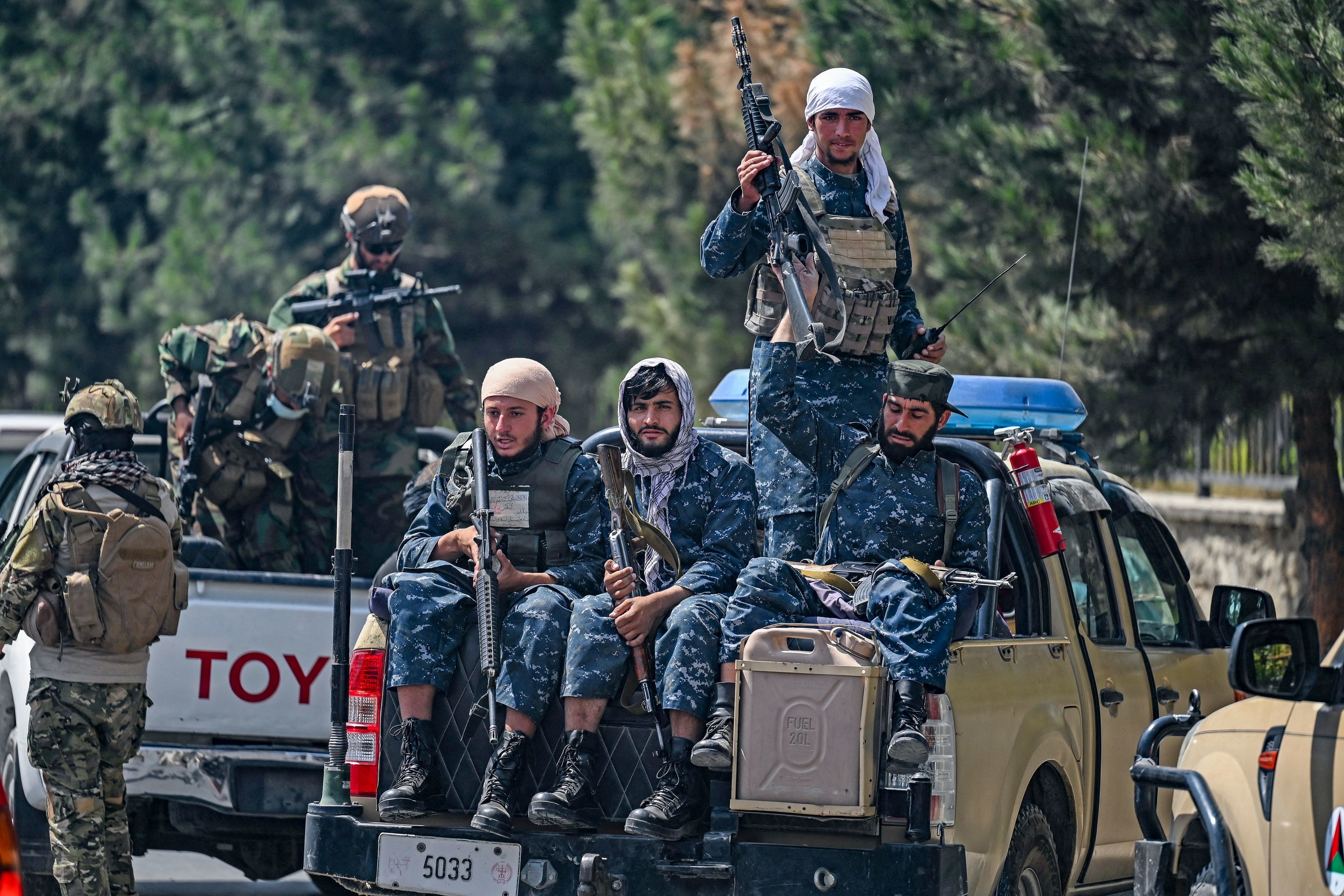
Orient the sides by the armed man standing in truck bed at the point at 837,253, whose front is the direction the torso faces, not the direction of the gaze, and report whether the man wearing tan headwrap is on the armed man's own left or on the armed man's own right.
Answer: on the armed man's own right

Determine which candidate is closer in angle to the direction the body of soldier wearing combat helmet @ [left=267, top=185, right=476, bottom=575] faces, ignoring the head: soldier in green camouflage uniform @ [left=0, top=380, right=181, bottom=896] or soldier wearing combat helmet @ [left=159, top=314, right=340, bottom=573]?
the soldier in green camouflage uniform

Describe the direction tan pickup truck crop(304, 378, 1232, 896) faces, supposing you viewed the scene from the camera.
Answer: facing away from the viewer and to the right of the viewer

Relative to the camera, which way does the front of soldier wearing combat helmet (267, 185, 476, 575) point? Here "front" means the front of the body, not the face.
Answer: toward the camera

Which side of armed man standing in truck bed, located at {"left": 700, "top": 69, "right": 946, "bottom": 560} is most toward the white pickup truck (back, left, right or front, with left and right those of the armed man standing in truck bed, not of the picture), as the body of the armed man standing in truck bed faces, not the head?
right

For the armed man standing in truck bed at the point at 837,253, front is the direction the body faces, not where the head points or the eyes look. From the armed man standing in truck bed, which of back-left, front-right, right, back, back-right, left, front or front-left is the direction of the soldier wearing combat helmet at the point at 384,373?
back-right

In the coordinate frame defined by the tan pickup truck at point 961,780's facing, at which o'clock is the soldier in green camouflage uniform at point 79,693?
The soldier in green camouflage uniform is roughly at 8 o'clock from the tan pickup truck.

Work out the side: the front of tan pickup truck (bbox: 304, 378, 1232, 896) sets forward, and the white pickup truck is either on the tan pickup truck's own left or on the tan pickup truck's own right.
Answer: on the tan pickup truck's own left

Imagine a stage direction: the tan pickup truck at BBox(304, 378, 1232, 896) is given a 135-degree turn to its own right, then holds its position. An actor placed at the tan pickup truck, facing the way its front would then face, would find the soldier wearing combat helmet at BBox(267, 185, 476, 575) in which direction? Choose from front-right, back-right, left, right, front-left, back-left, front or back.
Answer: back-right

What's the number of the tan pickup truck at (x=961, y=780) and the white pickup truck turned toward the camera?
0
